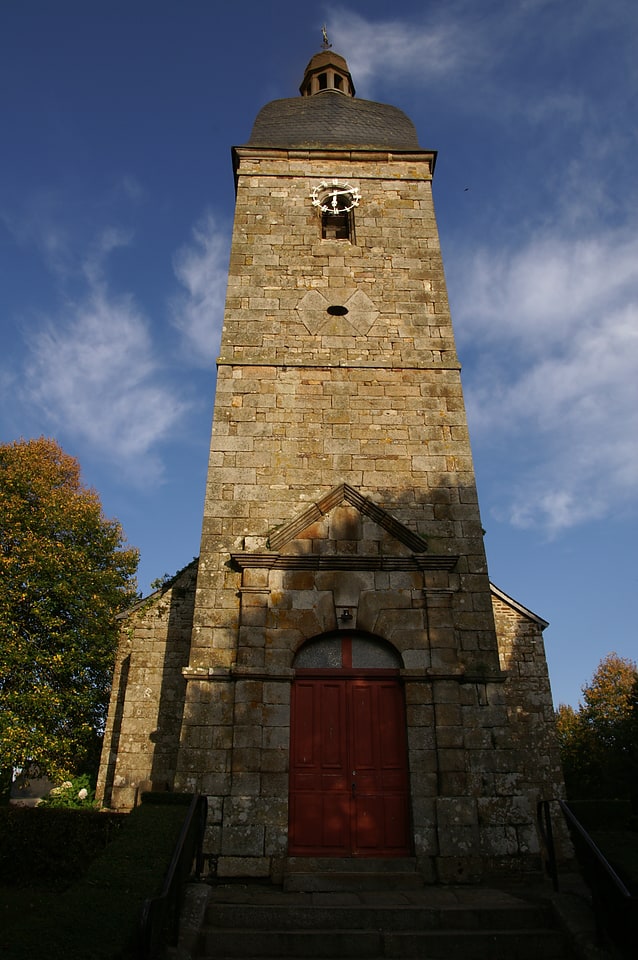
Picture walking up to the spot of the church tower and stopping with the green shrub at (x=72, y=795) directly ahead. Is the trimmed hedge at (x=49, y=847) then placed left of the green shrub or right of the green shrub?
left

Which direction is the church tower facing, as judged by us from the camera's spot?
facing the viewer

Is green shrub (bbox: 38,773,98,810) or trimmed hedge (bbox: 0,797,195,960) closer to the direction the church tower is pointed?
the trimmed hedge

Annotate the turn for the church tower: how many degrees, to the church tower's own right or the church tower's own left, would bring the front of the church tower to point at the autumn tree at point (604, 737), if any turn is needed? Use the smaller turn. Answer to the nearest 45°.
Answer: approximately 135° to the church tower's own left

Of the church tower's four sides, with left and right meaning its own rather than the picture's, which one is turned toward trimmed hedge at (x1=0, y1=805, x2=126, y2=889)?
right

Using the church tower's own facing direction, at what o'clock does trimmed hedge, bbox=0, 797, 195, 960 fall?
The trimmed hedge is roughly at 1 o'clock from the church tower.

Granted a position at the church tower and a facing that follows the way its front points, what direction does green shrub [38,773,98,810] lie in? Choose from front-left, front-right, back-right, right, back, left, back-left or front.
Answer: back-right
